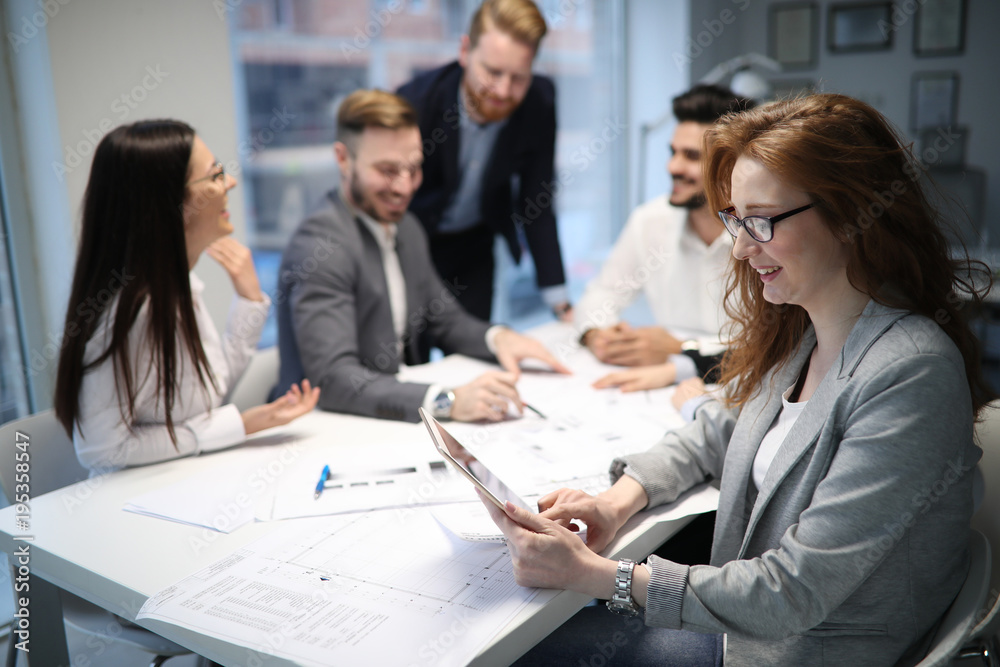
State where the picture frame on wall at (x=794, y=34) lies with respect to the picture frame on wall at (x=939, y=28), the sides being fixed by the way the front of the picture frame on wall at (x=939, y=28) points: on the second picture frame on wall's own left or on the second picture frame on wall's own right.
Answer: on the second picture frame on wall's own right

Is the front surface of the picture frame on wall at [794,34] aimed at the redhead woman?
yes

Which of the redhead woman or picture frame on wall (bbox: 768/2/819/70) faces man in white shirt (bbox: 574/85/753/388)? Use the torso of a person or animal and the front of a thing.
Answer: the picture frame on wall

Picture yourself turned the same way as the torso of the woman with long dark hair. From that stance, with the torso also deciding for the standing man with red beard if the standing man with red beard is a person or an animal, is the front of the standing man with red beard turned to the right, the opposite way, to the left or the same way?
to the right

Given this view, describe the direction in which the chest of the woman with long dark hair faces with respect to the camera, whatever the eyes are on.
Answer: to the viewer's right

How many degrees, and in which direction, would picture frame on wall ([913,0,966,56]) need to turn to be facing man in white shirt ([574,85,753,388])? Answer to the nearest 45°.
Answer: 0° — it already faces them

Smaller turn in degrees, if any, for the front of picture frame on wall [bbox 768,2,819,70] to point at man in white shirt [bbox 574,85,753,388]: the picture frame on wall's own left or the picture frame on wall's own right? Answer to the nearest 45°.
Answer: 0° — it already faces them

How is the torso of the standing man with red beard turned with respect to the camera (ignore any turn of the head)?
toward the camera

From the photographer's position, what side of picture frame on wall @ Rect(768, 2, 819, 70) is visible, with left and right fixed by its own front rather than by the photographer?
front

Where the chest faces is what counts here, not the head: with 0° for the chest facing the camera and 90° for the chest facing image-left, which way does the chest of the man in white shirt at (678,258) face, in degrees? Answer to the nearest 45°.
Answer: approximately 45°

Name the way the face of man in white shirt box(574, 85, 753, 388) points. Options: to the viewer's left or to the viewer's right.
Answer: to the viewer's left

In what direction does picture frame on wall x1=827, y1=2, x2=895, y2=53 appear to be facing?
toward the camera

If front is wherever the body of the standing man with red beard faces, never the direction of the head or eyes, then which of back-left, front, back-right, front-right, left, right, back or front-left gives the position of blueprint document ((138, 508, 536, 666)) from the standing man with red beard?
front

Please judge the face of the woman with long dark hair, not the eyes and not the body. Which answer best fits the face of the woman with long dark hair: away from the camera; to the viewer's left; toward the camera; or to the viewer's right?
to the viewer's right
